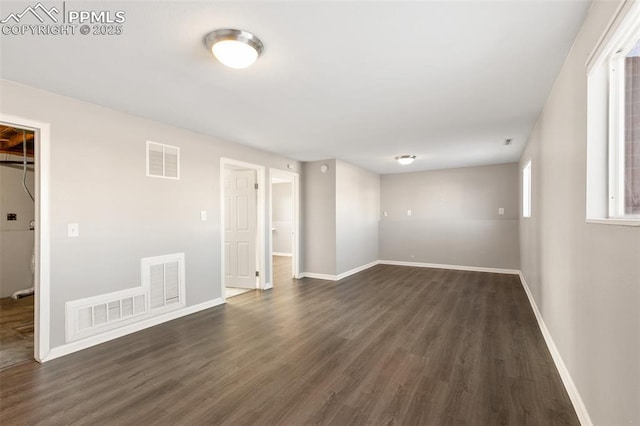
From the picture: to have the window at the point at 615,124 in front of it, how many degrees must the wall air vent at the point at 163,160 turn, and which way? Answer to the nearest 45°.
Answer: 0° — it already faces it

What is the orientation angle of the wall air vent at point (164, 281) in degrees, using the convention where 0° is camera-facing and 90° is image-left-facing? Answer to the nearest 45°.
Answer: approximately 315°

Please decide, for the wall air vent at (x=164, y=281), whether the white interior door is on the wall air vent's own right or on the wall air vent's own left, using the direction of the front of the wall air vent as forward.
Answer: on the wall air vent's own left

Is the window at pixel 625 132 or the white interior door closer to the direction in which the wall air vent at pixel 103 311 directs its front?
the window

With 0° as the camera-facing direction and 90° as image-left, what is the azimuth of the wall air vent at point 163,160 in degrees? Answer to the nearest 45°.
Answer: approximately 315°

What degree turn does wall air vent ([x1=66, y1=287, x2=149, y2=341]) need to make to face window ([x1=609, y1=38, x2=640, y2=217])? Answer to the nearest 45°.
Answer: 0° — it already faces it

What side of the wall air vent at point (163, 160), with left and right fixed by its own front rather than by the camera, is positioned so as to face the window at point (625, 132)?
front

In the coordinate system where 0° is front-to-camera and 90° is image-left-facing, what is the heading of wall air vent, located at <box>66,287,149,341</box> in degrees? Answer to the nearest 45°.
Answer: approximately 315°

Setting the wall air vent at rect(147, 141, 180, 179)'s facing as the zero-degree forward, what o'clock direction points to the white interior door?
The white interior door is roughly at 9 o'clock from the wall air vent.

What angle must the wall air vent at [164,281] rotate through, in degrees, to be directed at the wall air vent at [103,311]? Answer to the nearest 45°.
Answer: approximately 90° to its right
